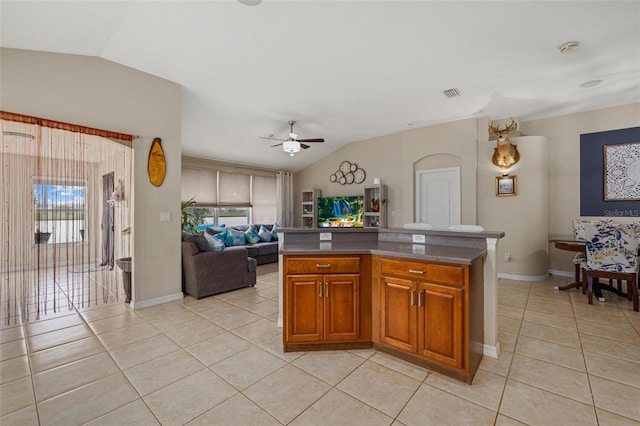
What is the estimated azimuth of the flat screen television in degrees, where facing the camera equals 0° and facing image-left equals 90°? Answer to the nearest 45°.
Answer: approximately 0°

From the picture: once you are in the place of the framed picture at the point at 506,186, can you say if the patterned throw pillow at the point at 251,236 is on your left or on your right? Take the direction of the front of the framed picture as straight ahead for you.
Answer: on your right

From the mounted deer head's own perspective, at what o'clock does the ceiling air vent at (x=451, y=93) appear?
The ceiling air vent is roughly at 1 o'clock from the mounted deer head.

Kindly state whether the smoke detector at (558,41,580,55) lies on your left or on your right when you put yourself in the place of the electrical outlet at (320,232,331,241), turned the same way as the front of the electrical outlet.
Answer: on your left

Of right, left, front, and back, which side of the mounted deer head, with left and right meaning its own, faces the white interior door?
right

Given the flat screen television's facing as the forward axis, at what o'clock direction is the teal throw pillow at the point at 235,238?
The teal throw pillow is roughly at 2 o'clock from the flat screen television.

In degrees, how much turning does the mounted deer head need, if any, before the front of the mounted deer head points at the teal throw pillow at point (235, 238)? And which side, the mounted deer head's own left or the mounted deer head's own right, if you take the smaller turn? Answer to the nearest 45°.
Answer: approximately 90° to the mounted deer head's own right
